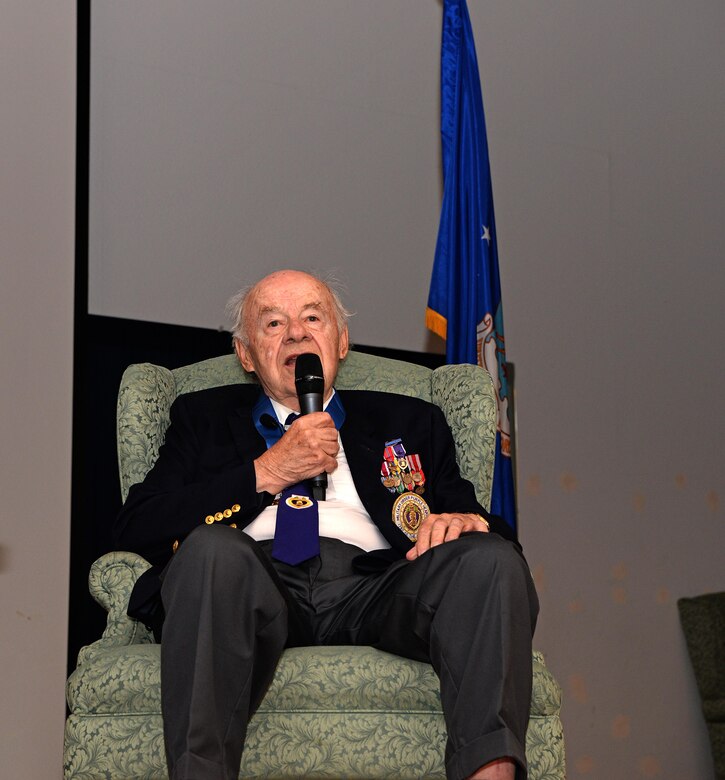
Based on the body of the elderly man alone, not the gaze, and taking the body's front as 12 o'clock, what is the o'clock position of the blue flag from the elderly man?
The blue flag is roughly at 7 o'clock from the elderly man.

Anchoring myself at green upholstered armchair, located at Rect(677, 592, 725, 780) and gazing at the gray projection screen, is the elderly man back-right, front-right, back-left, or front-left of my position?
front-left

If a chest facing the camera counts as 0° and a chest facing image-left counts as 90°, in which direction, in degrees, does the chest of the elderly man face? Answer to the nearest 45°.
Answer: approximately 0°

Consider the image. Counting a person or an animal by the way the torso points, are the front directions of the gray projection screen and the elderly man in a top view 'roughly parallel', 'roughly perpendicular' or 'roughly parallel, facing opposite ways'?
roughly parallel

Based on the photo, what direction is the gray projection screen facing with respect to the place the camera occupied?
facing the viewer

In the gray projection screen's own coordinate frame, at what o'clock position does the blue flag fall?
The blue flag is roughly at 9 o'clock from the gray projection screen.

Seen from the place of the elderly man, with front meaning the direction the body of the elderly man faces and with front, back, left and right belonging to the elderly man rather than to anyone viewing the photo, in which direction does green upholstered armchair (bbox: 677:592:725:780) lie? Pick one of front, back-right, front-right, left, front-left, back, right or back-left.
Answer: back-left

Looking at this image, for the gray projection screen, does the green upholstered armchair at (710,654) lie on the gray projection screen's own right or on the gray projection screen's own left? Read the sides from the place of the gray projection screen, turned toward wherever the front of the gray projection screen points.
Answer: on the gray projection screen's own left

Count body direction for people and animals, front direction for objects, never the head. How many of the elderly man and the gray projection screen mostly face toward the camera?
2
